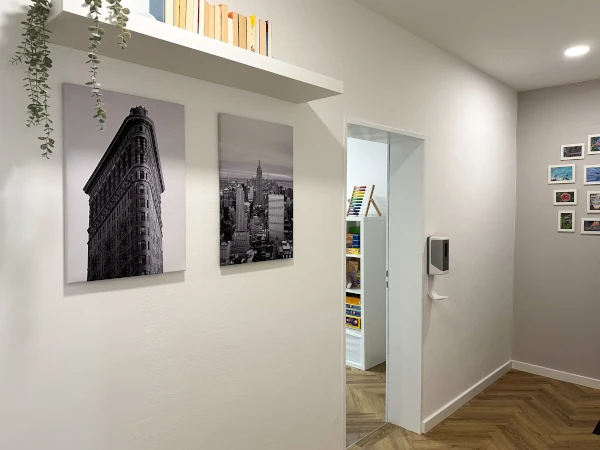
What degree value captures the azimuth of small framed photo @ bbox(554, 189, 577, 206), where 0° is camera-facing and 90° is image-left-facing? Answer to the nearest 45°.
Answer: approximately 0°

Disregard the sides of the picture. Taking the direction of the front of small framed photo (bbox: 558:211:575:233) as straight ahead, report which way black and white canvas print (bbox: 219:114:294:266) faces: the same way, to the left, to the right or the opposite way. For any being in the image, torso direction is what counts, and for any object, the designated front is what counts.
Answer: to the left

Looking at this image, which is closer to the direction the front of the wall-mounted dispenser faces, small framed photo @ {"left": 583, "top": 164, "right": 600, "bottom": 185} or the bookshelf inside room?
the small framed photo

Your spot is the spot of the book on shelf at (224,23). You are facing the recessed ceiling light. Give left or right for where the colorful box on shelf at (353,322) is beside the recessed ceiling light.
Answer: left

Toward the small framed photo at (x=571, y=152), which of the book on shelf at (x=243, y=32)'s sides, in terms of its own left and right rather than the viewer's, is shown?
left

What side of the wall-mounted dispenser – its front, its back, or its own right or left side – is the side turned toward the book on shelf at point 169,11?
right

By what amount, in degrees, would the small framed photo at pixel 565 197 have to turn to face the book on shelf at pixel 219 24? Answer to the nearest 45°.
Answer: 0° — it already faces it

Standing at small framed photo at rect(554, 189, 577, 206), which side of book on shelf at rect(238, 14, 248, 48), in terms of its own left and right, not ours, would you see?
left

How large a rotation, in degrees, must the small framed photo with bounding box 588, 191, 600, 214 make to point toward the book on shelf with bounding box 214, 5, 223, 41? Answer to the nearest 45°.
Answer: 0° — it already faces it

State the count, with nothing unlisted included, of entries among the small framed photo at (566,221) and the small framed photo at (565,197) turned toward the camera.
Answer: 2

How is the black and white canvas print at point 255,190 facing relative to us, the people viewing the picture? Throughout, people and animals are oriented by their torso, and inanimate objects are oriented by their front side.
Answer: facing the viewer and to the right of the viewer
